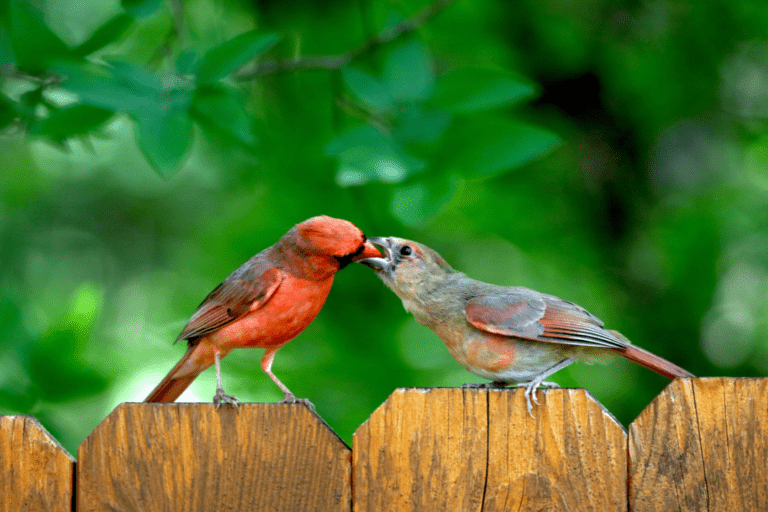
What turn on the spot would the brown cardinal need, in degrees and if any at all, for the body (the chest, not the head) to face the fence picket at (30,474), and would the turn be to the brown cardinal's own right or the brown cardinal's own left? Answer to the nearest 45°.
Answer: approximately 45° to the brown cardinal's own left

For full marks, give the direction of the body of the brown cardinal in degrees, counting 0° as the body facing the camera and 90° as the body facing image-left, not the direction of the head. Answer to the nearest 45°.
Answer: approximately 90°

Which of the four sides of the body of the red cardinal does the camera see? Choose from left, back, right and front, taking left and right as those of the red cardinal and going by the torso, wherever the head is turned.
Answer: right

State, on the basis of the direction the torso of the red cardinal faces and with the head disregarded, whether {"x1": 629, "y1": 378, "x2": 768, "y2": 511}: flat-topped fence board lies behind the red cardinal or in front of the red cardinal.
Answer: in front

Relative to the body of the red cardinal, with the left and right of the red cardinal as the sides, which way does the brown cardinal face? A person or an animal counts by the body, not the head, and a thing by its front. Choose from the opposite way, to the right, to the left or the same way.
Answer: the opposite way

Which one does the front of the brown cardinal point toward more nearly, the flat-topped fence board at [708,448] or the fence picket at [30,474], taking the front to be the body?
the fence picket

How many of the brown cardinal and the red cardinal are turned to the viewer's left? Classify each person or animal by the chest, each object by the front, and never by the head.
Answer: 1
